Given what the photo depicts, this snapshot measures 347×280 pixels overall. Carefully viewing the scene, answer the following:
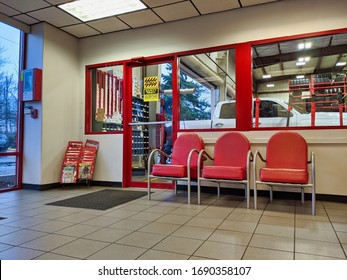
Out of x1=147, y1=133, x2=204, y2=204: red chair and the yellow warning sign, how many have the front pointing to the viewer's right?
0

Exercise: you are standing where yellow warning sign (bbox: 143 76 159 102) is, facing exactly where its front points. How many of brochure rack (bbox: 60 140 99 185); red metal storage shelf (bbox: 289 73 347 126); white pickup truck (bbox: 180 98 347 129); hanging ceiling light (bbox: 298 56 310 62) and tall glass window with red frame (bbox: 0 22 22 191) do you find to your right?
2

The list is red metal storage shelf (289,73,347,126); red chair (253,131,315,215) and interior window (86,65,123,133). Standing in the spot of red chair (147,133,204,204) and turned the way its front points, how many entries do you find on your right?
1

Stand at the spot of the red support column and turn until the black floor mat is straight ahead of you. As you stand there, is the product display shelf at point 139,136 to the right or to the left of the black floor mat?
right

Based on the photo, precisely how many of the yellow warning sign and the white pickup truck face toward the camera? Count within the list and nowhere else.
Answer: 1

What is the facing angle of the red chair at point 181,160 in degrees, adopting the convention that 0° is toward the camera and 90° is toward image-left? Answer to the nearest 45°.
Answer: approximately 45°

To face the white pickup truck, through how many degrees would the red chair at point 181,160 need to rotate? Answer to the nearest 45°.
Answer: approximately 135° to its left

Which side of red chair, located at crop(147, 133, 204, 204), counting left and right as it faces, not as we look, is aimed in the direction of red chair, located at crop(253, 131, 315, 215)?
left
